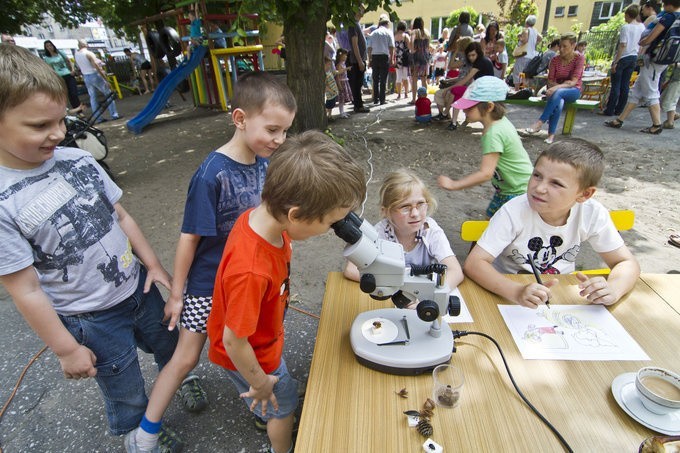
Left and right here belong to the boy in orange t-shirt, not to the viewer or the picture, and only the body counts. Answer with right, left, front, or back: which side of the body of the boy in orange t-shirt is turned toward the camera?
right

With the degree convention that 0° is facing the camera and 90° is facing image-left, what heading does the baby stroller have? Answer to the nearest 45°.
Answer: approximately 90°

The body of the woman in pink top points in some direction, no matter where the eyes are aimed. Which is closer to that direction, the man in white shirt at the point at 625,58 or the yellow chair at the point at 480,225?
the yellow chair

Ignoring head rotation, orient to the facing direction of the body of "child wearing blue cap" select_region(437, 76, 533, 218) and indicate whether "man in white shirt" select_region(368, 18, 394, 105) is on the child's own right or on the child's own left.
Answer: on the child's own right

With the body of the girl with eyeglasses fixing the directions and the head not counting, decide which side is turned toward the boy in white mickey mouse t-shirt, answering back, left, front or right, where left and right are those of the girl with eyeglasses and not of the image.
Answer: left

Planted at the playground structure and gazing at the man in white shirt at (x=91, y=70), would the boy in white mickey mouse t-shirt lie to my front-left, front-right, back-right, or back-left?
back-left

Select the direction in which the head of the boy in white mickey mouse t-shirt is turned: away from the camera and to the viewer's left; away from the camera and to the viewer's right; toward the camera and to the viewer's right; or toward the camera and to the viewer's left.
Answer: toward the camera and to the viewer's left

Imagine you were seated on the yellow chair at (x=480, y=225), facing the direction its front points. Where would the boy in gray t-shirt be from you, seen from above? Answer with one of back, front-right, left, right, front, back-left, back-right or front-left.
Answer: front-right

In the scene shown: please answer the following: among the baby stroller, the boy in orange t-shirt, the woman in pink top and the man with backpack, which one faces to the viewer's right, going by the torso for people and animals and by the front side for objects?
the boy in orange t-shirt

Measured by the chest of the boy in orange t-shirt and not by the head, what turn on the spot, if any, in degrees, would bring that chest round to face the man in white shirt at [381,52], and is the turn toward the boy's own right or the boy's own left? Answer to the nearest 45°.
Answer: approximately 90° to the boy's own left

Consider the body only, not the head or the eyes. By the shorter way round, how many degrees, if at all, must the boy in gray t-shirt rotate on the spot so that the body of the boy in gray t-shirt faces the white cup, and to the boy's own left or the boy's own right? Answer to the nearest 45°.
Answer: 0° — they already face it
